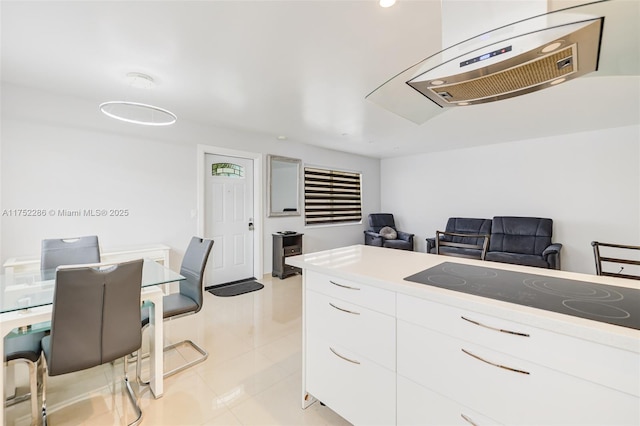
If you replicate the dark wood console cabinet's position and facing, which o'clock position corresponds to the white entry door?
The white entry door is roughly at 4 o'clock from the dark wood console cabinet.

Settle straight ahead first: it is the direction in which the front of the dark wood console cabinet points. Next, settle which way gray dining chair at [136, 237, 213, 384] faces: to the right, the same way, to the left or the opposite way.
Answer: to the right
